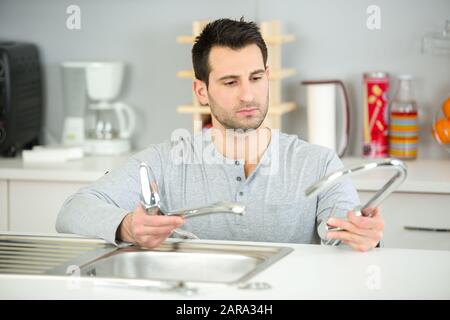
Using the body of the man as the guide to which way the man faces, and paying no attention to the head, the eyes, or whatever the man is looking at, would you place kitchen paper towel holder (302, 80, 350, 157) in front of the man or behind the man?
behind

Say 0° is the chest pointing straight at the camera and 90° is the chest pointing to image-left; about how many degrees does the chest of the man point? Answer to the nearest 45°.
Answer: approximately 0°

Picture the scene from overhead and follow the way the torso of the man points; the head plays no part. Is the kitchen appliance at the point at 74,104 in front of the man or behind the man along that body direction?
behind

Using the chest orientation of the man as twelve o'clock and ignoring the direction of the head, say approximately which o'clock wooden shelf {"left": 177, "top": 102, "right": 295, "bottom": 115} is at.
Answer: The wooden shelf is roughly at 6 o'clock from the man.

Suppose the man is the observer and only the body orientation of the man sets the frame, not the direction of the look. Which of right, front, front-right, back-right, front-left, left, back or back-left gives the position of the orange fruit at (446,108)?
back-left

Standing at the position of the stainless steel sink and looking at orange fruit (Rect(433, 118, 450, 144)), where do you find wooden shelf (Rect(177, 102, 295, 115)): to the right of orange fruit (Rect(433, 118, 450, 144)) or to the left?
left

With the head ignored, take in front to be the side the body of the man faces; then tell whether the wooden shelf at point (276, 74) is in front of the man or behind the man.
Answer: behind

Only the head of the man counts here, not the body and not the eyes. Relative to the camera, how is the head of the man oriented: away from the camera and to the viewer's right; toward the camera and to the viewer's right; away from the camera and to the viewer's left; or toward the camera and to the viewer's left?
toward the camera and to the viewer's right

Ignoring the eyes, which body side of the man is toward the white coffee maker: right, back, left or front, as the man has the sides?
back

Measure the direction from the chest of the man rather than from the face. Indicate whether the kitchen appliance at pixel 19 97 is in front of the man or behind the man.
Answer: behind

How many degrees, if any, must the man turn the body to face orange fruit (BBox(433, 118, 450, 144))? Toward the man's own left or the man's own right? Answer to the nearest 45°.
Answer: approximately 135° to the man's own left
